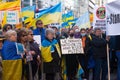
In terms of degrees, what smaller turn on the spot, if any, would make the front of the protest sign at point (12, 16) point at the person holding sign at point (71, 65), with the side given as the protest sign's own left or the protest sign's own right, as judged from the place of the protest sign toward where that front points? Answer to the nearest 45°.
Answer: approximately 45° to the protest sign's own left

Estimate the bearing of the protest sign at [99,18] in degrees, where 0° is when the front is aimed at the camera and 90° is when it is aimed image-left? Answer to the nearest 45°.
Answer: approximately 0°

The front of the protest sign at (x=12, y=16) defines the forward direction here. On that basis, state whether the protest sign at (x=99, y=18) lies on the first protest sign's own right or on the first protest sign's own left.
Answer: on the first protest sign's own left

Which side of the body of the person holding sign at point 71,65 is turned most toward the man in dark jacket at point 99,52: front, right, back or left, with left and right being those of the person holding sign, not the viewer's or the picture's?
left
